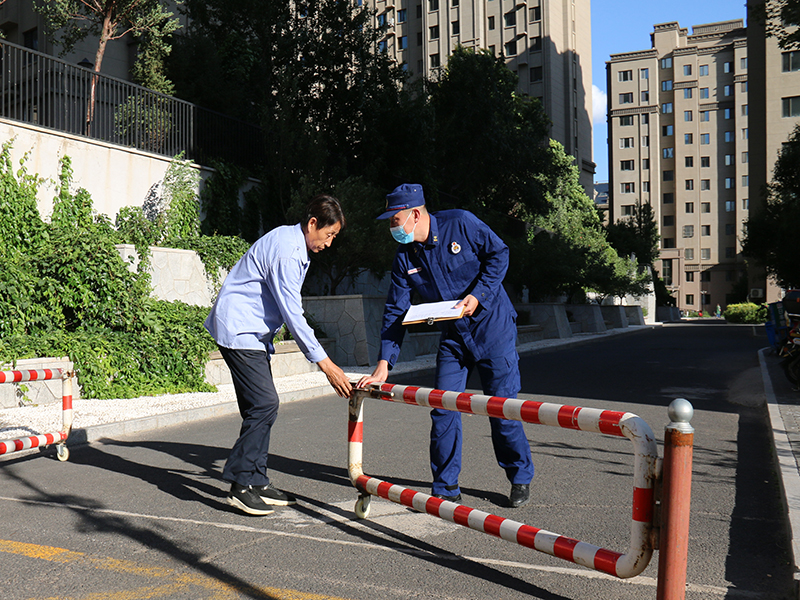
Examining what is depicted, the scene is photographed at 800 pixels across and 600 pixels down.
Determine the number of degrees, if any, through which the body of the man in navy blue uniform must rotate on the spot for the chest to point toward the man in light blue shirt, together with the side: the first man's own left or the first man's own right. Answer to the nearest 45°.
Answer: approximately 45° to the first man's own right

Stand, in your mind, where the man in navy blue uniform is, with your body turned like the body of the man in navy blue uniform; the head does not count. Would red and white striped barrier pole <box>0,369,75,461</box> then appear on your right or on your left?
on your right

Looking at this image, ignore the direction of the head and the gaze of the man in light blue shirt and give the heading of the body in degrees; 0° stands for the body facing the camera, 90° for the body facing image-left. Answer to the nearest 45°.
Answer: approximately 270°

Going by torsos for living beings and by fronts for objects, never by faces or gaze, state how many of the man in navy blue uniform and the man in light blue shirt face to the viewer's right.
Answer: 1

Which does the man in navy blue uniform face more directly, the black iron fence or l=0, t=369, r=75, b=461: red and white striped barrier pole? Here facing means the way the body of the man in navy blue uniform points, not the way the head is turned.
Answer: the red and white striped barrier pole

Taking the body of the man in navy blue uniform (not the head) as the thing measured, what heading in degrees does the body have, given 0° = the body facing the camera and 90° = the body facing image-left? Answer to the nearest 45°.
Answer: approximately 45°

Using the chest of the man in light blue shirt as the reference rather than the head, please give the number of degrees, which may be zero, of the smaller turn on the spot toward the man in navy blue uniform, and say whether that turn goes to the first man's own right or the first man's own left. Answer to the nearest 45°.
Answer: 0° — they already face them

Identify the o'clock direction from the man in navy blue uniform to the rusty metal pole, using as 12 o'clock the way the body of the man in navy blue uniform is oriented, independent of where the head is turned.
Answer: The rusty metal pole is roughly at 10 o'clock from the man in navy blue uniform.

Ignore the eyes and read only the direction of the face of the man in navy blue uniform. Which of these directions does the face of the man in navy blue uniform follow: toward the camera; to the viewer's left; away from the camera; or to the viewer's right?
to the viewer's left

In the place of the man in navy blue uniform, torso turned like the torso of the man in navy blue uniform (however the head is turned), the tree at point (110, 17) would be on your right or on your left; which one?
on your right

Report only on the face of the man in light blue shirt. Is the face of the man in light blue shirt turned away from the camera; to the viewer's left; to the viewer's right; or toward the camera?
to the viewer's right

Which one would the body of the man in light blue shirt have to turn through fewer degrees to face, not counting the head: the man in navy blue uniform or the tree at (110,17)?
the man in navy blue uniform

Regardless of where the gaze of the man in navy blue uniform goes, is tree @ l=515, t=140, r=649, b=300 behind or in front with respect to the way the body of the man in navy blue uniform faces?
behind

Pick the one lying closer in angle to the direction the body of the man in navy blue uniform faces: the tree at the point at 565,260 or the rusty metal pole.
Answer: the rusty metal pole
